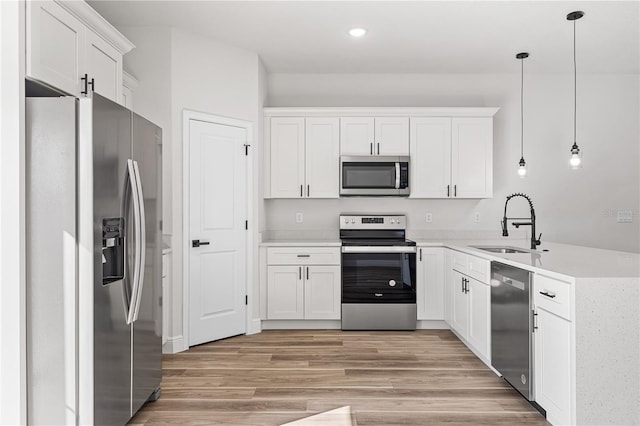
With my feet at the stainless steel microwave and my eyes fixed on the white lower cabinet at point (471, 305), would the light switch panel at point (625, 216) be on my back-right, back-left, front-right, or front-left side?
front-left

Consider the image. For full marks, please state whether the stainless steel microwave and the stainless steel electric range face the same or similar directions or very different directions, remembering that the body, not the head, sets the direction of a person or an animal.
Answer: same or similar directions

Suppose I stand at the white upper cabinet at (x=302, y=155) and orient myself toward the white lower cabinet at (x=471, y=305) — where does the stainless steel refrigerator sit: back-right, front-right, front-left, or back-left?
front-right

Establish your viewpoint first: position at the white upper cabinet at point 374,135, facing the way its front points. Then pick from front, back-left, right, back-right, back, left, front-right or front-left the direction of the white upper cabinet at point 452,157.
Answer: left

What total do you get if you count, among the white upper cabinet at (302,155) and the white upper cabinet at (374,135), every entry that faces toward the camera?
2

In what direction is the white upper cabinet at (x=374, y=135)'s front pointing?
toward the camera

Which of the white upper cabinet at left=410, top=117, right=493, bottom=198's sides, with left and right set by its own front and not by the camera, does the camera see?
front

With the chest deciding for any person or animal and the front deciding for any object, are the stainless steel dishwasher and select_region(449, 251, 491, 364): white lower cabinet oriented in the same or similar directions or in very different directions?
same or similar directions

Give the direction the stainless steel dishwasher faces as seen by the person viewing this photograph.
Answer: facing the viewer and to the left of the viewer

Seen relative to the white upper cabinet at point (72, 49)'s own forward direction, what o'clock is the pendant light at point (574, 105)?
The pendant light is roughly at 11 o'clock from the white upper cabinet.

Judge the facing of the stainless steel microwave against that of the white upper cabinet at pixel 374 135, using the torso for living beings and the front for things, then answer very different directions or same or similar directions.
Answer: same or similar directions

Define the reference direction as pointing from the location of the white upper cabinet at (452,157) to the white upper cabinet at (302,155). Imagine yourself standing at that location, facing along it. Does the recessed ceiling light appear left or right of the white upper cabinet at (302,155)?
left

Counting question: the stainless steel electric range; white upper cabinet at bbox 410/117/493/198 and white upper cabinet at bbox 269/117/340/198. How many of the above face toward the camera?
3

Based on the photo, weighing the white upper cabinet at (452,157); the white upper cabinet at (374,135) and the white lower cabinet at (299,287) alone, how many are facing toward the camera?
3
